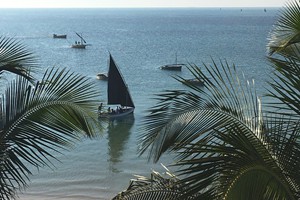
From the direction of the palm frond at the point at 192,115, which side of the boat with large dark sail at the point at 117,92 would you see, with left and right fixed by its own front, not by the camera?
right

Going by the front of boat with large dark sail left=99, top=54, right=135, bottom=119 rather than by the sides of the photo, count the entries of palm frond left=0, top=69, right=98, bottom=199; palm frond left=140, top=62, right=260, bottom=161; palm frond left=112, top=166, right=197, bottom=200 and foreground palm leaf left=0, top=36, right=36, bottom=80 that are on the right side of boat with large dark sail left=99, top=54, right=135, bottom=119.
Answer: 4

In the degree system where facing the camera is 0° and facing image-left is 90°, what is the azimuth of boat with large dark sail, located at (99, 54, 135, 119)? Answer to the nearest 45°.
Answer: approximately 270°

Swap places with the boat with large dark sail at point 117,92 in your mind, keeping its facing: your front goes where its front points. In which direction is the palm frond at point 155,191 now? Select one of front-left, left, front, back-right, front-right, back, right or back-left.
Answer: right

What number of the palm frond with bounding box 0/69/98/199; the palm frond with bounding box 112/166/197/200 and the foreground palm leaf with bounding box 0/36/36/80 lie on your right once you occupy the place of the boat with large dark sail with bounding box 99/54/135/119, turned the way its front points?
3

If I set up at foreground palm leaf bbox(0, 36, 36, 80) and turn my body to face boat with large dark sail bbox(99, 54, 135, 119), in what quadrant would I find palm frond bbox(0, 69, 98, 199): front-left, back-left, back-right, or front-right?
back-right

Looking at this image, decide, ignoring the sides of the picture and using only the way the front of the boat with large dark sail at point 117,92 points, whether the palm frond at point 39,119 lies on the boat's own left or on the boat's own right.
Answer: on the boat's own right

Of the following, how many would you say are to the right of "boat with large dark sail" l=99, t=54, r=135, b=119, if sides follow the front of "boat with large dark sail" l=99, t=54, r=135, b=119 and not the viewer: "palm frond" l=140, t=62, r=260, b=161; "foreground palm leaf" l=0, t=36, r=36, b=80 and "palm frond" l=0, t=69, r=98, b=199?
3

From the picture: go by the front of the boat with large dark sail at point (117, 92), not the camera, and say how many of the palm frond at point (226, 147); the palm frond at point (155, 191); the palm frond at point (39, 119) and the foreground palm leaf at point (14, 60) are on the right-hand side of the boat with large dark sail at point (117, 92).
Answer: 4

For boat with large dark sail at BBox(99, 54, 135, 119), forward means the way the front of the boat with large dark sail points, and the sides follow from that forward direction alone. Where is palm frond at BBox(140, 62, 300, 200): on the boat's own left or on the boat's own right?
on the boat's own right

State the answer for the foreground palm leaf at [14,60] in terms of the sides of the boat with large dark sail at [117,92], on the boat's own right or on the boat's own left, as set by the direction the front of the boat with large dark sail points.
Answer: on the boat's own right
